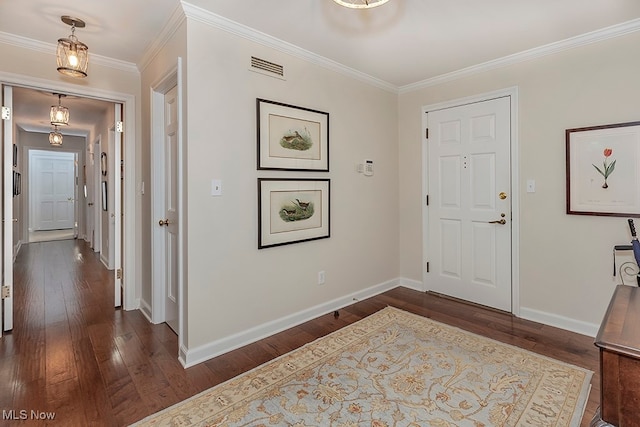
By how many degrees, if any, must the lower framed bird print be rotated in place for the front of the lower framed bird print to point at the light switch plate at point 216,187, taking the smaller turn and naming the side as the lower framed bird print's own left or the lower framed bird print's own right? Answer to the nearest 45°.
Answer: approximately 90° to the lower framed bird print's own right

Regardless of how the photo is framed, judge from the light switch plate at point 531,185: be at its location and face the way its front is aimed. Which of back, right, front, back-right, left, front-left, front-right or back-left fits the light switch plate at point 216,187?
front-right

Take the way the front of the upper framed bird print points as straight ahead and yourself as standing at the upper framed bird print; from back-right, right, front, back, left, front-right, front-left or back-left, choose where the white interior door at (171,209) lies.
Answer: back-right

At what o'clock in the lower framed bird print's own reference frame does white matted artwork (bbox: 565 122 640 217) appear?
The white matted artwork is roughly at 11 o'clock from the lower framed bird print.

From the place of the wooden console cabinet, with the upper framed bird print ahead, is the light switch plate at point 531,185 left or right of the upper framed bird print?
right

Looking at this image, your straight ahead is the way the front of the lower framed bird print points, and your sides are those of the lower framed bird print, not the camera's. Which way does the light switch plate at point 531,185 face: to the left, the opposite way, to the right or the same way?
to the right

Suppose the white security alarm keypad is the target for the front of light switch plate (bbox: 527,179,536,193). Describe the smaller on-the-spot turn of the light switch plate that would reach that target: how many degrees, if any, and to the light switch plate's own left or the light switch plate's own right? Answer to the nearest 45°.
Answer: approximately 90° to the light switch plate's own right

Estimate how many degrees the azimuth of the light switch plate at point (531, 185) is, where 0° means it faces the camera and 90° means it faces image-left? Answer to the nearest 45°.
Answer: approximately 0°

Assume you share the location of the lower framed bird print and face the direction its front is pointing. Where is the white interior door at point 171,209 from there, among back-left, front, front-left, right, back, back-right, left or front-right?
back-right

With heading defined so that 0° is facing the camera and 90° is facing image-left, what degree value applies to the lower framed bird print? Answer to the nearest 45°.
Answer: approximately 315°

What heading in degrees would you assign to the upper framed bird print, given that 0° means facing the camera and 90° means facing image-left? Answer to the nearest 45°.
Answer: approximately 315°
